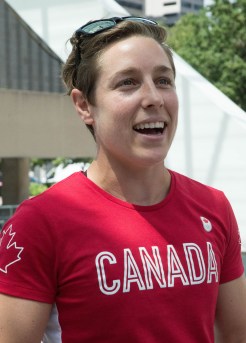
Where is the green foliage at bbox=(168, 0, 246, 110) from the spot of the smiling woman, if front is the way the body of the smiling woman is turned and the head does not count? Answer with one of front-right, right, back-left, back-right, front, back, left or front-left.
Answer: back-left

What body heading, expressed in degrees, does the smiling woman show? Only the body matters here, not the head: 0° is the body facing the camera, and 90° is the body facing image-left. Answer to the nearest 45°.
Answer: approximately 315°

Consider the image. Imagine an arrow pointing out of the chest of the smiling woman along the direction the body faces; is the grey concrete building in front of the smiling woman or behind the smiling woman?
behind

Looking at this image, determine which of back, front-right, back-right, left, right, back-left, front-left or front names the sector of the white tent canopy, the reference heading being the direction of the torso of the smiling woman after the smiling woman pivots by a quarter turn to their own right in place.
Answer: back-right
